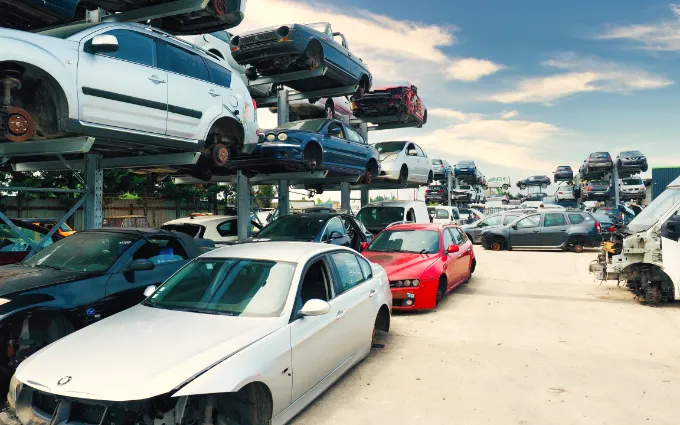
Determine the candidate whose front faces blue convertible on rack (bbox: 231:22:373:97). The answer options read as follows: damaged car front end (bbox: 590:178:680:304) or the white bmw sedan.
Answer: the damaged car front end

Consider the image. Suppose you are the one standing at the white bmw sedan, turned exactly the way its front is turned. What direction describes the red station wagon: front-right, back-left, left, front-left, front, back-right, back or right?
back

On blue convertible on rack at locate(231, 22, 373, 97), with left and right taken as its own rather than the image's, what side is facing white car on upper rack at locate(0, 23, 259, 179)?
front

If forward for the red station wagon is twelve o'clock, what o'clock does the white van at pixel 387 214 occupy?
The white van is roughly at 4 o'clock from the red station wagon.

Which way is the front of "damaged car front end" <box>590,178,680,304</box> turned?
to the viewer's left

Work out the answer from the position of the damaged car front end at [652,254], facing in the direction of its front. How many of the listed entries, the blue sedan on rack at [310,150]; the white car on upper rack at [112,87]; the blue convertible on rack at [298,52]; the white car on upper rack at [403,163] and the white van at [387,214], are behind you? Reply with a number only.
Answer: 0

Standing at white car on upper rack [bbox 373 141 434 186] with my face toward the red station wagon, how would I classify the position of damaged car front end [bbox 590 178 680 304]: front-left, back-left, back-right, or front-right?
front-left

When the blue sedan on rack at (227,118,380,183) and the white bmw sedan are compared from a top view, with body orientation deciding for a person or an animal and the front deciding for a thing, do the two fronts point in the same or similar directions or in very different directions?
same or similar directions

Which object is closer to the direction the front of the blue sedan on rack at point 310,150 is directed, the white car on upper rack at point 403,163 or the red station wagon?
the red station wagon

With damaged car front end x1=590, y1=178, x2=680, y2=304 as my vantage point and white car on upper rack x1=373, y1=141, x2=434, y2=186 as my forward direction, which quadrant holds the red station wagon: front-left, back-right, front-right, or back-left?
front-left

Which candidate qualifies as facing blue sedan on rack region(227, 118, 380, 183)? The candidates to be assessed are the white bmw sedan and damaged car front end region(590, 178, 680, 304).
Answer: the damaged car front end

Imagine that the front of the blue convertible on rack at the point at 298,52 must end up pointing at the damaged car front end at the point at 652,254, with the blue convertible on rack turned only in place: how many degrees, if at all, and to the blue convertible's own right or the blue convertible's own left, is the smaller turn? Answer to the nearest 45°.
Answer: approximately 90° to the blue convertible's own left

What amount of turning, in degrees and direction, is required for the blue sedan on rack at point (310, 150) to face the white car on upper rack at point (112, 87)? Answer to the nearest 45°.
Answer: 0° — it already faces it

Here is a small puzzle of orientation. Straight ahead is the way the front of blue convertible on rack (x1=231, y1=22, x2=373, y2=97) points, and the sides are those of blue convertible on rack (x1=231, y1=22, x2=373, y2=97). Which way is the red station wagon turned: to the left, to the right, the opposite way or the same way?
the same way

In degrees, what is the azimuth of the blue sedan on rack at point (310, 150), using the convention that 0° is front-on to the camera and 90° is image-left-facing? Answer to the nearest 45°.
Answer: approximately 45°

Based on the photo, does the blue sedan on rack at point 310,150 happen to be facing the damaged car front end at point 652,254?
no

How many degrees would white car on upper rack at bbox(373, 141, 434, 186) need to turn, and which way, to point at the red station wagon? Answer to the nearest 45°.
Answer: approximately 45° to its left

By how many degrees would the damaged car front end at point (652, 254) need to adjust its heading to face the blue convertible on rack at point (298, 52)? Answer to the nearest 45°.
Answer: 0° — it already faces it
